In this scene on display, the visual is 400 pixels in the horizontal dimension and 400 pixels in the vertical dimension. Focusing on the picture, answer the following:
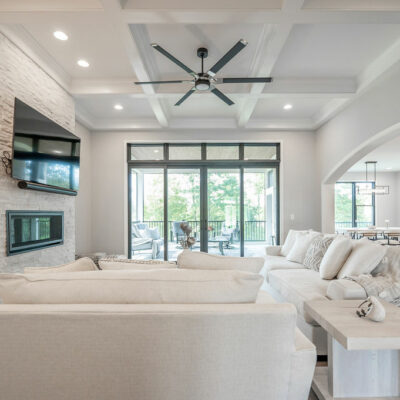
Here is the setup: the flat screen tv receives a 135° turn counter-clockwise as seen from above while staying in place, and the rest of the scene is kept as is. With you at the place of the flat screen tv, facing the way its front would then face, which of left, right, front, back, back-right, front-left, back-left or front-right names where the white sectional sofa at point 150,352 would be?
back

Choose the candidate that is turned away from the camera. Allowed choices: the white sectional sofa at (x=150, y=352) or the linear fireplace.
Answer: the white sectional sofa

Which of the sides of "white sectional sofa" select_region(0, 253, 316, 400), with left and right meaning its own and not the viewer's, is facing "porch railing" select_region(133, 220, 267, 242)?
front

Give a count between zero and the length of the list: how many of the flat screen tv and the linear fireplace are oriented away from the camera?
0

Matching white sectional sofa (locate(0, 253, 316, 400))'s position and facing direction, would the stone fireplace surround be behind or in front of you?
in front

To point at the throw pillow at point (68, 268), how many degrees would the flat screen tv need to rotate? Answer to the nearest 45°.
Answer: approximately 45° to its right

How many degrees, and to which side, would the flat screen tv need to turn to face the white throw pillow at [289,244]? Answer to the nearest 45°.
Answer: approximately 45° to its left

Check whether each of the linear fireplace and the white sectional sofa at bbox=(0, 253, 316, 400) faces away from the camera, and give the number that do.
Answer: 1

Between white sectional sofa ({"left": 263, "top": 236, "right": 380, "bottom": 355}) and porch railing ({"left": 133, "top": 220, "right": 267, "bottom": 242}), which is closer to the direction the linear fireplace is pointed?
the white sectional sofa

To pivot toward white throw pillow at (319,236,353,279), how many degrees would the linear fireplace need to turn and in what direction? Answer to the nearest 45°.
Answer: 0° — it already faces it

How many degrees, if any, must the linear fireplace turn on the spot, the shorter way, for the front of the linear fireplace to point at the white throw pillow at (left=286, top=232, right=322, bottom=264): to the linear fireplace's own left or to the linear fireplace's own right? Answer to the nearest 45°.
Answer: approximately 45° to the linear fireplace's own left

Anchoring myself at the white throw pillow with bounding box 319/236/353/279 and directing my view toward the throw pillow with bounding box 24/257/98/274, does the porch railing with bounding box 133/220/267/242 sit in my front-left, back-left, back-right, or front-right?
back-right

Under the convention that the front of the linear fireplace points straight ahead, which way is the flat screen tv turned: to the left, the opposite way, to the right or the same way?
the same way

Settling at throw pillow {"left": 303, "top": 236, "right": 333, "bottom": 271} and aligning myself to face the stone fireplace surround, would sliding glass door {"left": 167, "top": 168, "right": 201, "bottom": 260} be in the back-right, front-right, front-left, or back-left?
front-right

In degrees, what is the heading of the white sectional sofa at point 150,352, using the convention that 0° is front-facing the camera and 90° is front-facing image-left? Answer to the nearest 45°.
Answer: approximately 180°

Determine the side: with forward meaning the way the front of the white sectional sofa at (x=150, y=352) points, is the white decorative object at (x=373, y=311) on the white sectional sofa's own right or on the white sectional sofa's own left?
on the white sectional sofa's own right

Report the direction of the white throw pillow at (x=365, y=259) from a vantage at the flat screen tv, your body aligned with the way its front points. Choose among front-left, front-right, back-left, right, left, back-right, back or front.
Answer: front

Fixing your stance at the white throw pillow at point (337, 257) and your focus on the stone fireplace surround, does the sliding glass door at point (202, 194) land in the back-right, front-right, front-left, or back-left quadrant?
front-right

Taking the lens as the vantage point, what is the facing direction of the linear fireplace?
facing the viewer and to the right of the viewer

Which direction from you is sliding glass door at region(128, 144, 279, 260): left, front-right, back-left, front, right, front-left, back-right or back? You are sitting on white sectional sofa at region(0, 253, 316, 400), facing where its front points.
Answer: front
